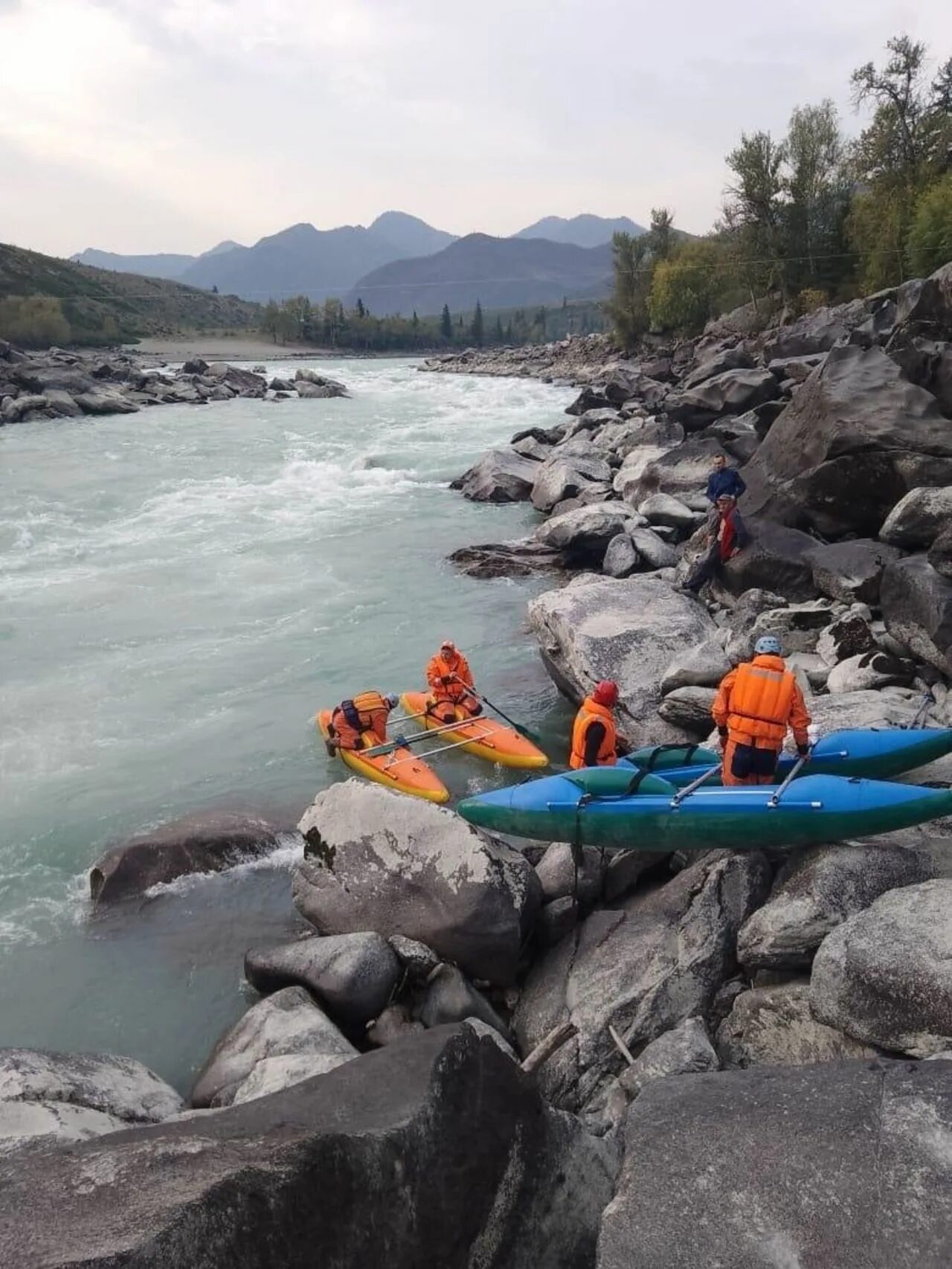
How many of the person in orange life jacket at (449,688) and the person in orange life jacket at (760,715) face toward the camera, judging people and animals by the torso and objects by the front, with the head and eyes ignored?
1

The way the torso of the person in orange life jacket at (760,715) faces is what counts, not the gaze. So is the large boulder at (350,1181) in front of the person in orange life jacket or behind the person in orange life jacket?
behind

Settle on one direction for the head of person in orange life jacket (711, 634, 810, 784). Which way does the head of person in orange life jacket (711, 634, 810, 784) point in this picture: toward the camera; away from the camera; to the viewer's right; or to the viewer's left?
away from the camera

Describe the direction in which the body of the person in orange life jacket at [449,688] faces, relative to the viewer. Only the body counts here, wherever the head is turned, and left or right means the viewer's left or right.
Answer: facing the viewer

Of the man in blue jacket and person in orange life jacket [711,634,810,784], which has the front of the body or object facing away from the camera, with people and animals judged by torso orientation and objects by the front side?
the person in orange life jacket

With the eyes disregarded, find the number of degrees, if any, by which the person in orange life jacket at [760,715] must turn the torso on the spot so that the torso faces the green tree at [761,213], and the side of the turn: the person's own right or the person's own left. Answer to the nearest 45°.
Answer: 0° — they already face it

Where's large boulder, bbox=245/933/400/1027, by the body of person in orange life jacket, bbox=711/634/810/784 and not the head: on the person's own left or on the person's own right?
on the person's own left

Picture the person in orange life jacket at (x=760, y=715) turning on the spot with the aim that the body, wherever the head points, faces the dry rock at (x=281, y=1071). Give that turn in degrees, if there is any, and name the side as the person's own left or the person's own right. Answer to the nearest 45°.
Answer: approximately 135° to the person's own left

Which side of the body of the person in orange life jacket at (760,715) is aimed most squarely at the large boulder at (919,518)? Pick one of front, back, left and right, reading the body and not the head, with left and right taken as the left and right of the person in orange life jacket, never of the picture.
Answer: front

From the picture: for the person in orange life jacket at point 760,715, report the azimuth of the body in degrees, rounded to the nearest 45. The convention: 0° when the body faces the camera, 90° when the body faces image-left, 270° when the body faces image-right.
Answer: approximately 180°

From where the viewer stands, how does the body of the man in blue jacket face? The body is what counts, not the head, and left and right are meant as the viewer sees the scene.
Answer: facing the viewer and to the left of the viewer

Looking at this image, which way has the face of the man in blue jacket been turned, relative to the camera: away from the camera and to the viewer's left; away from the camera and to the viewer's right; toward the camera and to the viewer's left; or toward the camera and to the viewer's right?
toward the camera and to the viewer's left

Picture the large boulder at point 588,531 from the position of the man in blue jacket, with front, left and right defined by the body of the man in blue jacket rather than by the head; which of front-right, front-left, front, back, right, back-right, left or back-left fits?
right

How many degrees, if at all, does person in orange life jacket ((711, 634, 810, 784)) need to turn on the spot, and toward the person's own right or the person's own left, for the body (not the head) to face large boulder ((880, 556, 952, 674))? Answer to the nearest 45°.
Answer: approximately 45° to the person's own right

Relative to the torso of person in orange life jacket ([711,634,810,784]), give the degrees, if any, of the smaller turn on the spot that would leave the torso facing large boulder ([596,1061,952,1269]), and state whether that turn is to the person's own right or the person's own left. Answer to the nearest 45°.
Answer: approximately 180°

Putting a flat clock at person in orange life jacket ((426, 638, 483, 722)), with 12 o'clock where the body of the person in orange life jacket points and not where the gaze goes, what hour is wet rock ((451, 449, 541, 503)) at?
The wet rock is roughly at 6 o'clock from the person in orange life jacket.

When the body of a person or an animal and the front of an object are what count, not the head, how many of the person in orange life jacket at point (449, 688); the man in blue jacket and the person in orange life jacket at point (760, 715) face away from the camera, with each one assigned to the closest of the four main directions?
1
